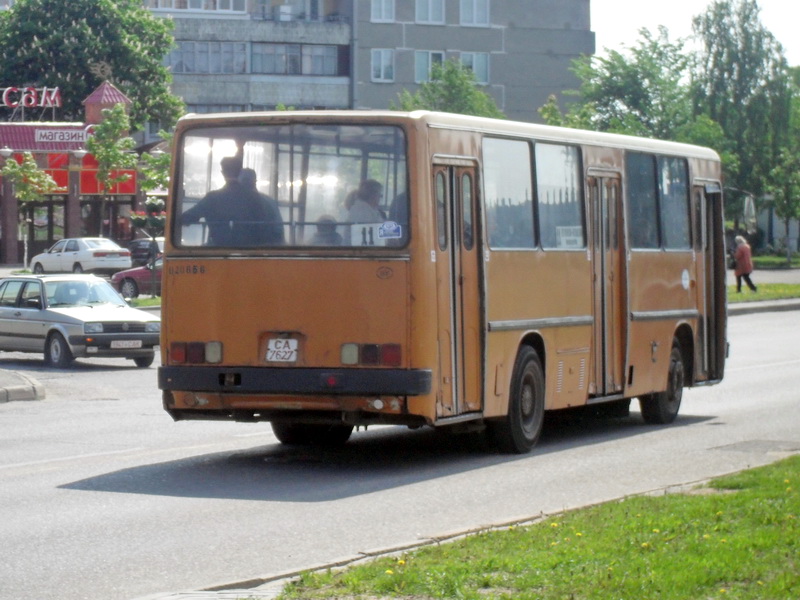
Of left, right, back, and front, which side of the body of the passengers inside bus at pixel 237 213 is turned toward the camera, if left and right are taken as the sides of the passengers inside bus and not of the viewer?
back

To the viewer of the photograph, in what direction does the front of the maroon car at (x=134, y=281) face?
facing to the left of the viewer

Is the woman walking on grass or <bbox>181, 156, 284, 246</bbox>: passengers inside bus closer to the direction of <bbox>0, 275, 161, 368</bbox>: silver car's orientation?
the passengers inside bus

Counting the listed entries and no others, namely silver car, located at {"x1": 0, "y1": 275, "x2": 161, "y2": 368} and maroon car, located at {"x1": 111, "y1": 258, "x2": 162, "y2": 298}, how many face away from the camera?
0

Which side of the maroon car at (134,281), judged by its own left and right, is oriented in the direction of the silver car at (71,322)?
left

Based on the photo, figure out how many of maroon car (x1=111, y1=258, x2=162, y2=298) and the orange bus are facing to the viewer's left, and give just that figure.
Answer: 1

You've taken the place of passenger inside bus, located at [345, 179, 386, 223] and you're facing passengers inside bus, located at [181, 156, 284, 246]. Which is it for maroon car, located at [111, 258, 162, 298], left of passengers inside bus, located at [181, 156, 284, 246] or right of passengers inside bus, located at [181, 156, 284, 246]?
right

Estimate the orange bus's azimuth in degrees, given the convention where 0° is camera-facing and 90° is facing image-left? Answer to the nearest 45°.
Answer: approximately 225°
